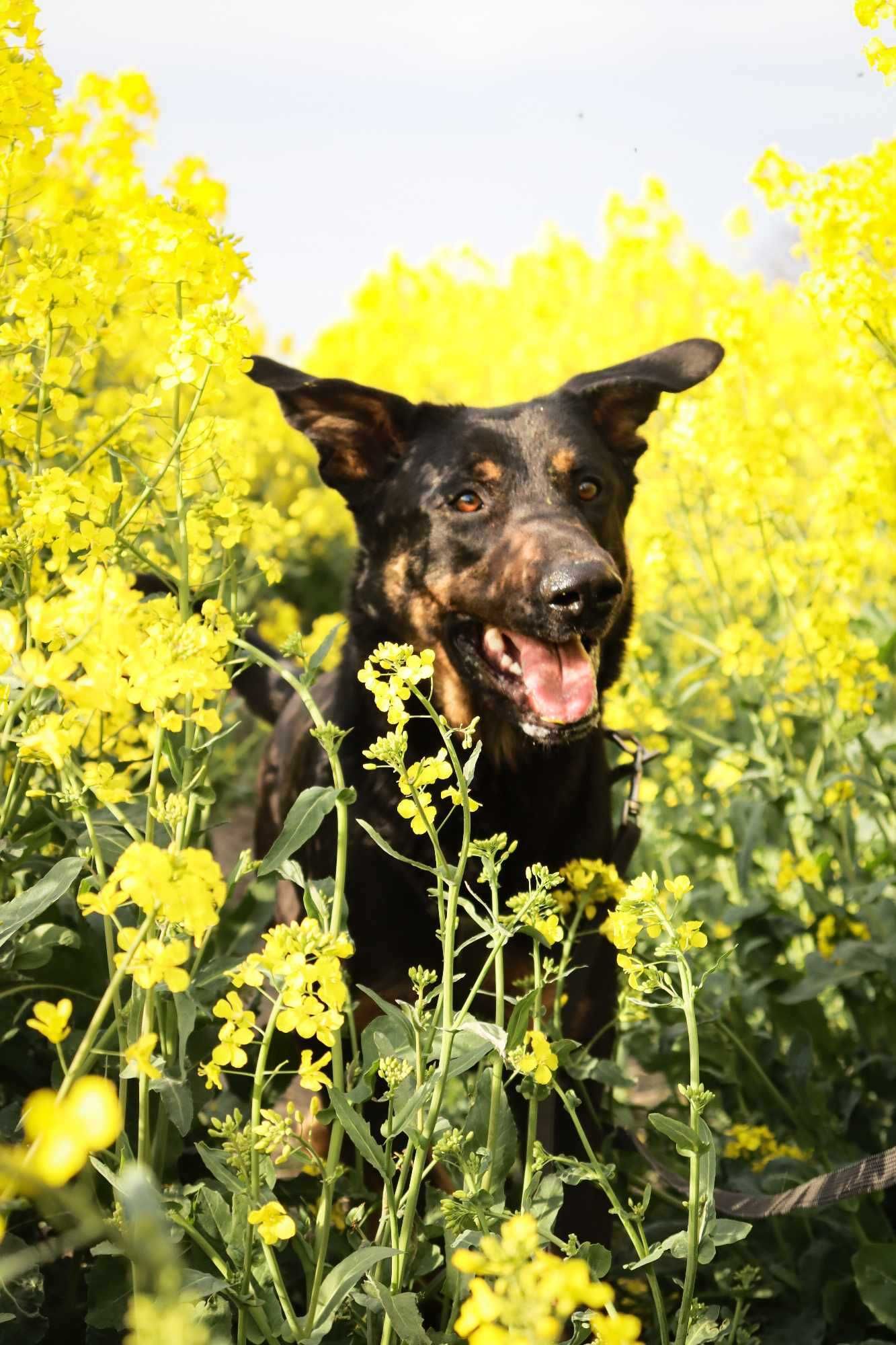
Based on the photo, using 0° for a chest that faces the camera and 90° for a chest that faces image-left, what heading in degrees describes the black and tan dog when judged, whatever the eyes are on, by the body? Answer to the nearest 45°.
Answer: approximately 315°
